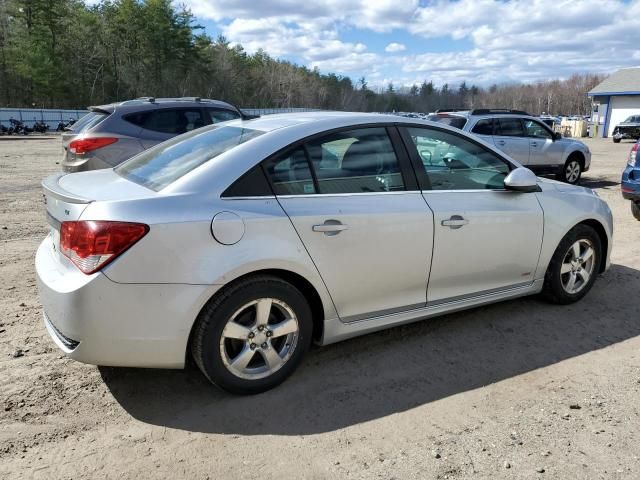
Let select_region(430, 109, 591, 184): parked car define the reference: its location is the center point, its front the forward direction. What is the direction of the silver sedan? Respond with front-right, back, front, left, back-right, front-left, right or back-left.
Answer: back-right

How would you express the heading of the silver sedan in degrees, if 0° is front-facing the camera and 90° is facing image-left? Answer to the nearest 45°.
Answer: approximately 225°

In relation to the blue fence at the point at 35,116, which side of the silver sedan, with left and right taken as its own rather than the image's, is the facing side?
left

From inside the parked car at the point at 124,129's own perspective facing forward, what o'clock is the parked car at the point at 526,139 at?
the parked car at the point at 526,139 is roughly at 1 o'clock from the parked car at the point at 124,129.

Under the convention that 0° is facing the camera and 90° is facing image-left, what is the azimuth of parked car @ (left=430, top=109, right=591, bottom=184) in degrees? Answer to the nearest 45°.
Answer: approximately 225°

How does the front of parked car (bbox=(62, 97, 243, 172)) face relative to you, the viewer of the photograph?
facing away from the viewer and to the right of the viewer

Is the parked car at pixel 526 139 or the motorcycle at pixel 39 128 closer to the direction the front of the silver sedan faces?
the parked car

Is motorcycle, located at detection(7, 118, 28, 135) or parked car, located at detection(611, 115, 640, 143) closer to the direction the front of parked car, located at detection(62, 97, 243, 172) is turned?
the parked car

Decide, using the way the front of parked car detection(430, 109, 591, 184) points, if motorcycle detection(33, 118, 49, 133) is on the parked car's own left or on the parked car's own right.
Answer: on the parked car's own left

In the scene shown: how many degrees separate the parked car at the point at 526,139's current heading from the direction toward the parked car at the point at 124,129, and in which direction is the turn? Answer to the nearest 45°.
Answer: approximately 180°

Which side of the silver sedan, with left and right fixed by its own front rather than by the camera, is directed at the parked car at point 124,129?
left

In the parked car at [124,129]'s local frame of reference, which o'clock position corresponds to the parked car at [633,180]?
the parked car at [633,180] is roughly at 2 o'clock from the parked car at [124,129].
